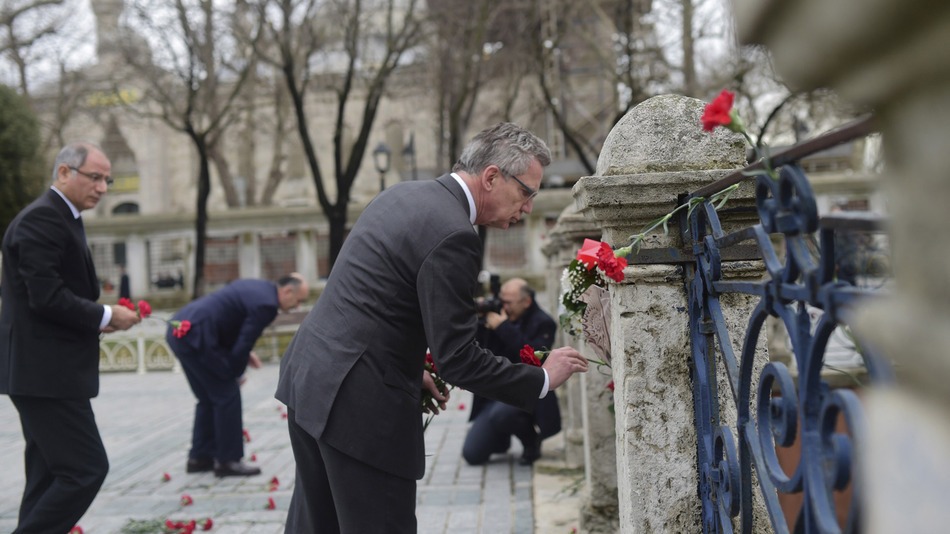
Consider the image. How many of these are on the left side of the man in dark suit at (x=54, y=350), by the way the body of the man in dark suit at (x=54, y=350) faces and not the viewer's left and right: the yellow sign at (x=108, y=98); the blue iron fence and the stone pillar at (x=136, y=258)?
2

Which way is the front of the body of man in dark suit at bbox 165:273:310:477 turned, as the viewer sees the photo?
to the viewer's right

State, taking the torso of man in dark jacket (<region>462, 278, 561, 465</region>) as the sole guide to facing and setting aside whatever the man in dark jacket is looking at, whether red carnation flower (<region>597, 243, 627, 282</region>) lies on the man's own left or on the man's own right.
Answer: on the man's own left

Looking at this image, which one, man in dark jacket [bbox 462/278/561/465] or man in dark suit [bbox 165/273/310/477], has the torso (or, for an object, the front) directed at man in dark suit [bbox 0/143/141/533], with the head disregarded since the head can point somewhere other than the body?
man in dark jacket [bbox 462/278/561/465]

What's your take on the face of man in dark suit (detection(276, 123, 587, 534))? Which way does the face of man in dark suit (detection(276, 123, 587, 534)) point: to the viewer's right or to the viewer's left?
to the viewer's right

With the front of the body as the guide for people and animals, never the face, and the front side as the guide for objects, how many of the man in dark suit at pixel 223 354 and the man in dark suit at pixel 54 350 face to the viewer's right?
2

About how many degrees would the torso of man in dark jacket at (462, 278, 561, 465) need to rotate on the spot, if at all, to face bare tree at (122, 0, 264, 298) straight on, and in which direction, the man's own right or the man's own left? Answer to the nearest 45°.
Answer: approximately 90° to the man's own right

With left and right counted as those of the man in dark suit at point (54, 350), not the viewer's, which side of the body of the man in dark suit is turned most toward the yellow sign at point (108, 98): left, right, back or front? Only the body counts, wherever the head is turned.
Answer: left

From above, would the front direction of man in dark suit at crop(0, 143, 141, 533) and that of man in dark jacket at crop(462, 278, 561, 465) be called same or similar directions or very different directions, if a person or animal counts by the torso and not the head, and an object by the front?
very different directions

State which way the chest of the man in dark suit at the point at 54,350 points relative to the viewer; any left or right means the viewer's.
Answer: facing to the right of the viewer

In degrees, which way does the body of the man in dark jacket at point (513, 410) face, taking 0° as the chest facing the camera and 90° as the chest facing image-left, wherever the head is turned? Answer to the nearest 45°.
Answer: approximately 45°
